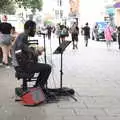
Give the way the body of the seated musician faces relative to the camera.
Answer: to the viewer's right

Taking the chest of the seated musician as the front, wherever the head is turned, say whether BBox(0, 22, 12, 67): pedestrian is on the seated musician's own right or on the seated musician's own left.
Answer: on the seated musician's own left

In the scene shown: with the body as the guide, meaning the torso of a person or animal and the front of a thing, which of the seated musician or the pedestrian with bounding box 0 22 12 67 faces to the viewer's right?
the seated musician
